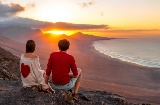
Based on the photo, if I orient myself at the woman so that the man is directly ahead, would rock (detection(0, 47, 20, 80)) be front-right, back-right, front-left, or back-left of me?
back-left

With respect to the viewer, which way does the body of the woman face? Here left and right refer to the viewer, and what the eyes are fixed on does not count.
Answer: facing away from the viewer and to the right of the viewer

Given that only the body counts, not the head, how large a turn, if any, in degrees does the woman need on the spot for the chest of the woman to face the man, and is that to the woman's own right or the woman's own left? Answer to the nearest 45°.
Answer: approximately 45° to the woman's own right

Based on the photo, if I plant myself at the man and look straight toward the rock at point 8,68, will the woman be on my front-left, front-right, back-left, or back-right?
front-left

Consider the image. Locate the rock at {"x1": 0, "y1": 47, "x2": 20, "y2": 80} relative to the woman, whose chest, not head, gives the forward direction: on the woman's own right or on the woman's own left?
on the woman's own left
